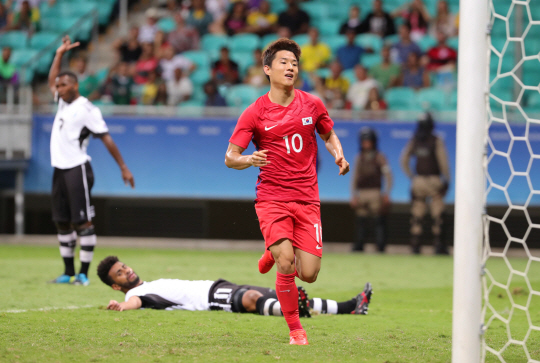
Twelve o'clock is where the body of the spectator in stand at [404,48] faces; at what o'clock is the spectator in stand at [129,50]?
the spectator in stand at [129,50] is roughly at 3 o'clock from the spectator in stand at [404,48].

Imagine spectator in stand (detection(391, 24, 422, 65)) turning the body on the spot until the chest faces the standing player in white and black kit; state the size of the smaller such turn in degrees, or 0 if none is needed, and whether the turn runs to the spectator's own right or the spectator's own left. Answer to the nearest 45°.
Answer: approximately 45° to the spectator's own right

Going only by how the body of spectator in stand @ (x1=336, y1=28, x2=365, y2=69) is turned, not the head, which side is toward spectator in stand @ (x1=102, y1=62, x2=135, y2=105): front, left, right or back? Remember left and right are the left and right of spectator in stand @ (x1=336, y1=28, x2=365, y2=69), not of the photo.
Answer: right

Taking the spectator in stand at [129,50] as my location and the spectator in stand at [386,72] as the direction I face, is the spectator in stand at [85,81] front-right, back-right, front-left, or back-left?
back-right

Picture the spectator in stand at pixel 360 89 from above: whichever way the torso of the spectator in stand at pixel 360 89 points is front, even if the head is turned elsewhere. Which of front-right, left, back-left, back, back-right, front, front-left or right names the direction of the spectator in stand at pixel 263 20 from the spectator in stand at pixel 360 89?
back-right

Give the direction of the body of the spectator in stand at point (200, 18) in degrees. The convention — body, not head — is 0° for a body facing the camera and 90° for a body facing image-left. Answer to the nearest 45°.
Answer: approximately 0°

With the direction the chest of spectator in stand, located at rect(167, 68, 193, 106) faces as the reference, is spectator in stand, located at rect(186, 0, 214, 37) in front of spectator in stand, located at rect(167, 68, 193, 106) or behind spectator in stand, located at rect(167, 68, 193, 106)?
behind

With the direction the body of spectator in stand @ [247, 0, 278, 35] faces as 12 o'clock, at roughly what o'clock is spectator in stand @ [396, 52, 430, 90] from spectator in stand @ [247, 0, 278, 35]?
spectator in stand @ [396, 52, 430, 90] is roughly at 10 o'clock from spectator in stand @ [247, 0, 278, 35].
